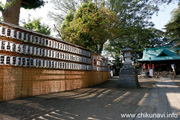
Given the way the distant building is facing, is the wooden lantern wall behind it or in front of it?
in front

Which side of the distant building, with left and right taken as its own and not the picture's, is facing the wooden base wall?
front

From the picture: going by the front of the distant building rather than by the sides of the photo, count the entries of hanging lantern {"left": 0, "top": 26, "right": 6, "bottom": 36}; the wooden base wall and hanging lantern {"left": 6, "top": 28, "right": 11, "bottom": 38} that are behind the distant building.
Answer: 0

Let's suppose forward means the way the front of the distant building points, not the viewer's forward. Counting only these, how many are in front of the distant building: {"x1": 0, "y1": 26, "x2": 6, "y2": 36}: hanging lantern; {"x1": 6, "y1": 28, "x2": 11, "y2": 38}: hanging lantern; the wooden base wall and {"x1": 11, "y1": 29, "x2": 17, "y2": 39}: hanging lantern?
4

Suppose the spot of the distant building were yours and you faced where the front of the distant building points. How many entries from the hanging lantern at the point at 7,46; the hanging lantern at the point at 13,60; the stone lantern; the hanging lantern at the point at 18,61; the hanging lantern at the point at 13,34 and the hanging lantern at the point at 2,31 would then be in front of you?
6

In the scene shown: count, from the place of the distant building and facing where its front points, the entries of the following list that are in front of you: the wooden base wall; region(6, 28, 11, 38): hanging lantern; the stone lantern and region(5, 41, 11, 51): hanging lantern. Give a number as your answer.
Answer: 4

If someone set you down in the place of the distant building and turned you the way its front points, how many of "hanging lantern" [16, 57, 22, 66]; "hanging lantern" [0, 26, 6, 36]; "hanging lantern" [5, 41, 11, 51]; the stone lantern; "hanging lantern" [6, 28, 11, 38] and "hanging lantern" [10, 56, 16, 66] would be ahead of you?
6

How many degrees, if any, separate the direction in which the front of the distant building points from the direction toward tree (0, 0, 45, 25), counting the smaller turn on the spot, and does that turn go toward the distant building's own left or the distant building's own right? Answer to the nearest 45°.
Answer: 0° — it already faces it

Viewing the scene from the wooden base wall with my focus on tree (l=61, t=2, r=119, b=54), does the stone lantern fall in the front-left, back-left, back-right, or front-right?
front-right
